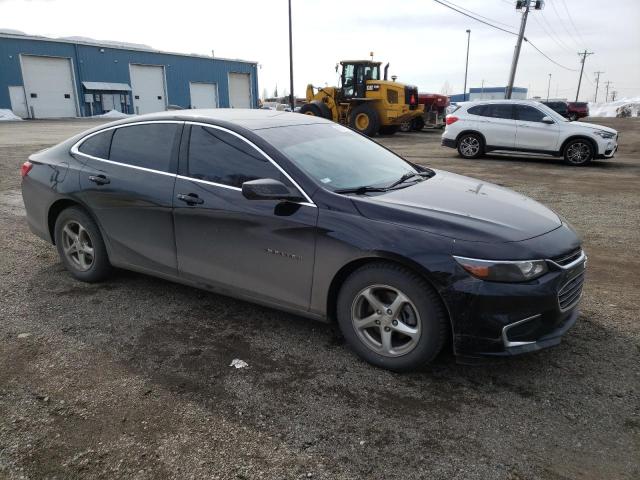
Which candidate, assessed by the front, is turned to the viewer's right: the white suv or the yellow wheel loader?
the white suv

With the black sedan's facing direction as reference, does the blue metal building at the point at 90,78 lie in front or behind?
behind

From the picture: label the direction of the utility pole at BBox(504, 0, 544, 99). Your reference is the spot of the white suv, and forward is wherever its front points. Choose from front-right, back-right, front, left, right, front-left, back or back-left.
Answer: left

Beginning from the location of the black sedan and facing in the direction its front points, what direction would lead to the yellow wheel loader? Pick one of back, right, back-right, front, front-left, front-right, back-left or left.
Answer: back-left

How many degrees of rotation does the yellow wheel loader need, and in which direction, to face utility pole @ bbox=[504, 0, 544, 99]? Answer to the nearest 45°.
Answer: approximately 90° to its right

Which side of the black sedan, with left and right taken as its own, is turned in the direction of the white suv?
left

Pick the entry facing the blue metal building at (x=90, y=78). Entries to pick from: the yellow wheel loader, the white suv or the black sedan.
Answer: the yellow wheel loader

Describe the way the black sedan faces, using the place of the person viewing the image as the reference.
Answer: facing the viewer and to the right of the viewer

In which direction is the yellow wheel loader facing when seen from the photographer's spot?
facing away from the viewer and to the left of the viewer

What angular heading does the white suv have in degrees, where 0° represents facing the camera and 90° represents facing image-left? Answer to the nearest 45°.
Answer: approximately 270°

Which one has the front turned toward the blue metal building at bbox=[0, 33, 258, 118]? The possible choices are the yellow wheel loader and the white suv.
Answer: the yellow wheel loader

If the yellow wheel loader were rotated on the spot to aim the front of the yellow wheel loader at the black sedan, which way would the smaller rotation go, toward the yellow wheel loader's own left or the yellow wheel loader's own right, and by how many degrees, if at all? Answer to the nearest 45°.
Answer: approximately 135° to the yellow wheel loader's own left
